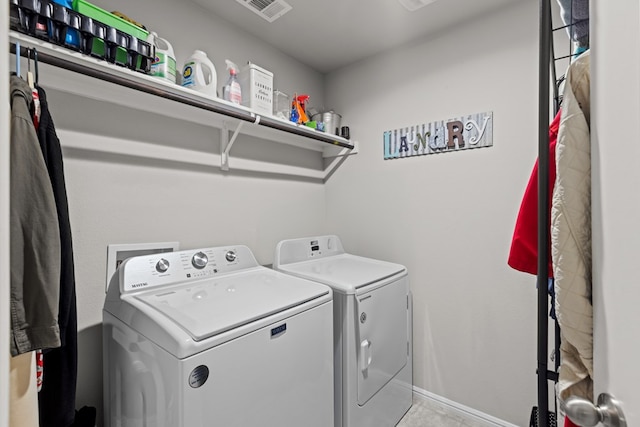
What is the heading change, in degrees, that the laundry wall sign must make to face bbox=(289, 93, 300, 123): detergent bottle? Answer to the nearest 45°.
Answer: approximately 45° to its right

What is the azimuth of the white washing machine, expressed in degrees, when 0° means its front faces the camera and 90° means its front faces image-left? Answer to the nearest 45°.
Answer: approximately 315°

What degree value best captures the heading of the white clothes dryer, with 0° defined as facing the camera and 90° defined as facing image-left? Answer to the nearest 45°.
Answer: approximately 315°

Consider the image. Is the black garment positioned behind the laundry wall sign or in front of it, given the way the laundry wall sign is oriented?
in front

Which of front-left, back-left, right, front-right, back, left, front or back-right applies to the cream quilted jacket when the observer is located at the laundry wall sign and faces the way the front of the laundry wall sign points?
front-left
